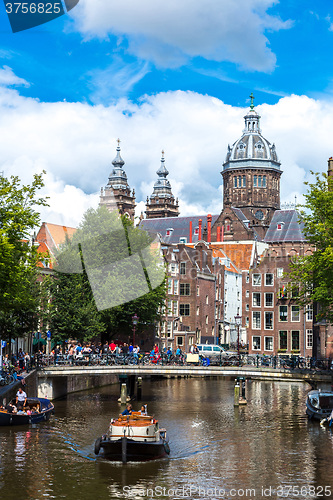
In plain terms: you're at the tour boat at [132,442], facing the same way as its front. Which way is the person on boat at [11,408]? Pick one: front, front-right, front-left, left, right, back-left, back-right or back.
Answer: back-right

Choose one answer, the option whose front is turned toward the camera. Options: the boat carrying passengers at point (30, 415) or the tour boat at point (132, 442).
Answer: the tour boat

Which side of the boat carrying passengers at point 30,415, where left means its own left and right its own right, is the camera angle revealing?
right

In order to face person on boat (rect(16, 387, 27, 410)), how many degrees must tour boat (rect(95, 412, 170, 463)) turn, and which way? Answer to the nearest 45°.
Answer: approximately 135° to its right

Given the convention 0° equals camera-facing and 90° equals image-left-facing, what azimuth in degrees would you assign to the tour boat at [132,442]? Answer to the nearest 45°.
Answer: approximately 0°

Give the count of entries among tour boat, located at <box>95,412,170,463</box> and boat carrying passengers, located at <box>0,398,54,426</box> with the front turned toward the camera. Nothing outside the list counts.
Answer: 1

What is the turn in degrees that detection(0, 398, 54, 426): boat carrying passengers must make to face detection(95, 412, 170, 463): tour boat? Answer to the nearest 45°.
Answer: approximately 45° to its right

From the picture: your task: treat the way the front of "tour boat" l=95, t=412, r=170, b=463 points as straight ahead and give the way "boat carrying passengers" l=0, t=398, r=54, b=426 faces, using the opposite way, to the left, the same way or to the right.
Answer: to the left

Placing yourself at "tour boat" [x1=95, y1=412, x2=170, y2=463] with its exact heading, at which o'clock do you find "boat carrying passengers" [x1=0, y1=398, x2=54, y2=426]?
The boat carrying passengers is roughly at 5 o'clock from the tour boat.
